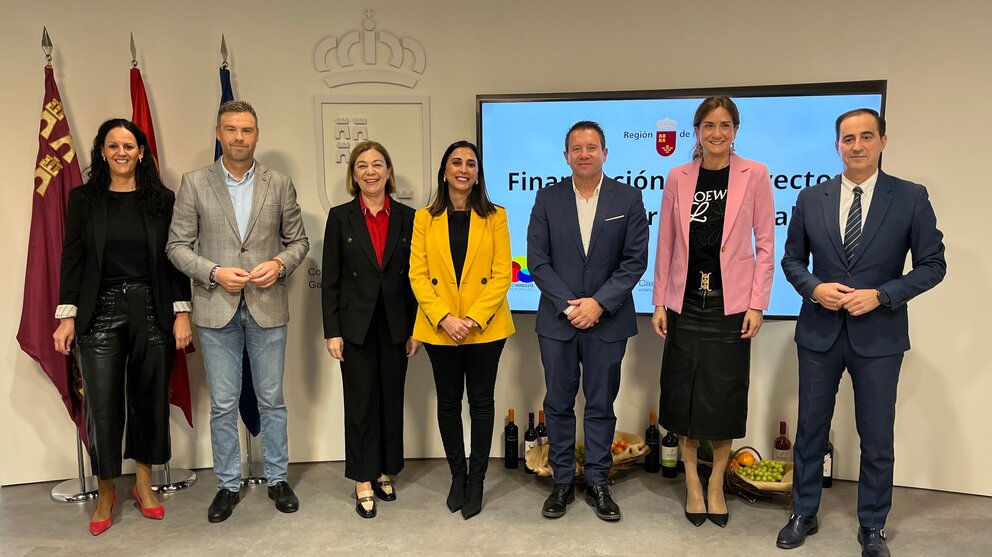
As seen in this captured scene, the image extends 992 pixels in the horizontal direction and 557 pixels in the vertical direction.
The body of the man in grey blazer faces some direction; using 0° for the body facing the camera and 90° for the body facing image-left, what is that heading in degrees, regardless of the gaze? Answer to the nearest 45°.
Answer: approximately 0°

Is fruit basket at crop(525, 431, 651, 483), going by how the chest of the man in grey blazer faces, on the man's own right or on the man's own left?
on the man's own left

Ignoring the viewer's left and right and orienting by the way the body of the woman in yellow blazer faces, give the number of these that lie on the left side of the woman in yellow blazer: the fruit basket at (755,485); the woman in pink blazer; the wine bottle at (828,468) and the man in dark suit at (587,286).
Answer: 4

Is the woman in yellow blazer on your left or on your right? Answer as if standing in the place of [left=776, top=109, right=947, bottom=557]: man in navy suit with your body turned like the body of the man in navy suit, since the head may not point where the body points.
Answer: on your right

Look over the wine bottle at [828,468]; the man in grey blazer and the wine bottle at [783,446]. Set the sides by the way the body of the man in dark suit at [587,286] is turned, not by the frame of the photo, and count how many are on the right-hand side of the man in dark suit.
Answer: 1

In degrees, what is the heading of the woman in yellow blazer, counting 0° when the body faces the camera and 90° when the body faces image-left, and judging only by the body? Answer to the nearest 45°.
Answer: approximately 0°

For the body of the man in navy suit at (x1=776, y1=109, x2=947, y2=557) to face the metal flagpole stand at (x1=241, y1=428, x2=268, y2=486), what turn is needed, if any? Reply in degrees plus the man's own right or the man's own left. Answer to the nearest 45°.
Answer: approximately 90° to the man's own right

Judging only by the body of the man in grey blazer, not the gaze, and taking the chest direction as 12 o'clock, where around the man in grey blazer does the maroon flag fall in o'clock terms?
The maroon flag is roughly at 4 o'clock from the man in grey blazer.
